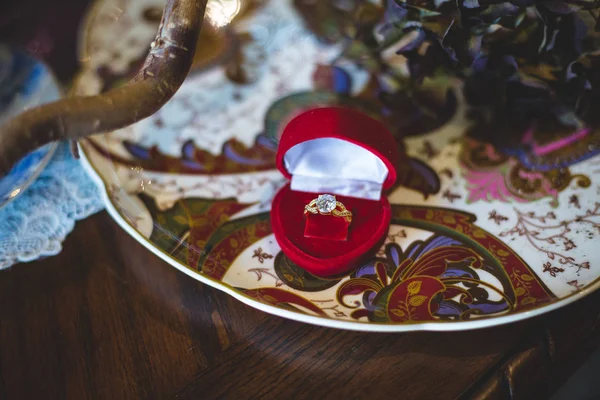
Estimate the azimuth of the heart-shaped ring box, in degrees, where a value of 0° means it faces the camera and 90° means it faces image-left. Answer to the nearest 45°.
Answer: approximately 0°
